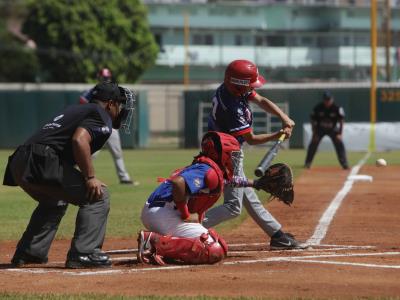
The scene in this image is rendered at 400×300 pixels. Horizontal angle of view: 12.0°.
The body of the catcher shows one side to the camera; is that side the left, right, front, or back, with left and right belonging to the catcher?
right

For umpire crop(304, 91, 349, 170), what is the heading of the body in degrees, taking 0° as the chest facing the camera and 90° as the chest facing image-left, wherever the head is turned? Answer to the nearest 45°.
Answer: approximately 0°

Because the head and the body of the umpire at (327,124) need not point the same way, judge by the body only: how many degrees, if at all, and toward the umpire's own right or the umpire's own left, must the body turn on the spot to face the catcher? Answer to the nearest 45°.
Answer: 0° — they already face them

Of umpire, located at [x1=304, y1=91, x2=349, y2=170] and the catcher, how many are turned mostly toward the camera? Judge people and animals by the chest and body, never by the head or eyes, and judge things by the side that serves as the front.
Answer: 1

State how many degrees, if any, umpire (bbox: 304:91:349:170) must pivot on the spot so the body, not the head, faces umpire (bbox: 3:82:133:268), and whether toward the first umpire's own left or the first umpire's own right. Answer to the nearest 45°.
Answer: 0° — they already face them

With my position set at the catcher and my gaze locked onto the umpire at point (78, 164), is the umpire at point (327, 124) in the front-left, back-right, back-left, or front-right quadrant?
back-right

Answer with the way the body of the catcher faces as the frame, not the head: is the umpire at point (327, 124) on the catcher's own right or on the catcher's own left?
on the catcher's own left

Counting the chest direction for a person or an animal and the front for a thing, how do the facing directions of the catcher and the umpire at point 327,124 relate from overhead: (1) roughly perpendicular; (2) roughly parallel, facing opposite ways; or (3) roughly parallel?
roughly perpendicular
